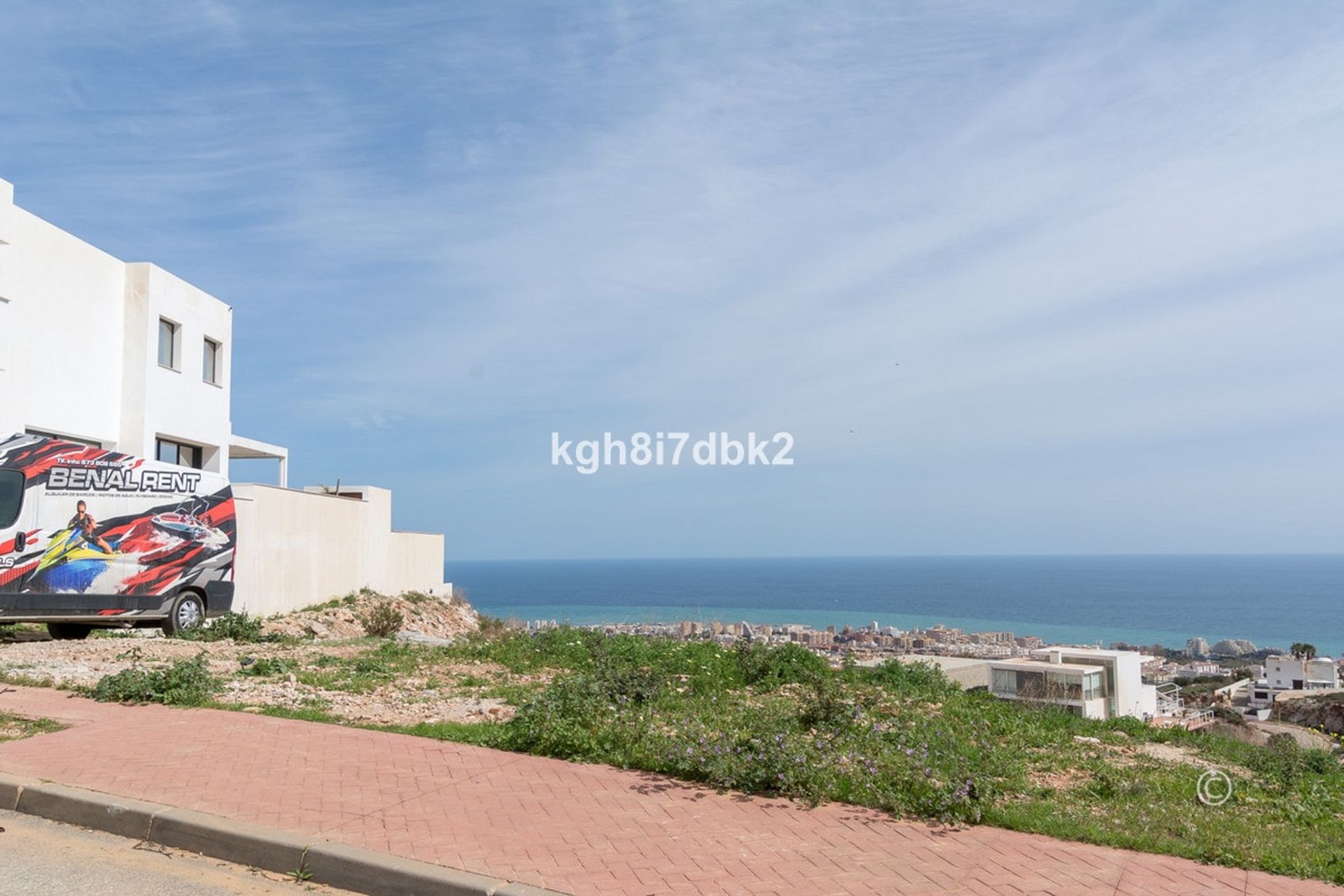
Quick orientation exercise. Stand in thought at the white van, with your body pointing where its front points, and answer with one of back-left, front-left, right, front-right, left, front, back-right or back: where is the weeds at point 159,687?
front-left

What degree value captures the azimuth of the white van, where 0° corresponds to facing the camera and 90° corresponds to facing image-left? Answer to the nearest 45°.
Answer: approximately 45°

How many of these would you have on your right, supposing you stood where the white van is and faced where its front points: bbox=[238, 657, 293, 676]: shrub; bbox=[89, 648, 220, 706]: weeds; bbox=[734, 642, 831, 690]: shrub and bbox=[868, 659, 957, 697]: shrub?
0

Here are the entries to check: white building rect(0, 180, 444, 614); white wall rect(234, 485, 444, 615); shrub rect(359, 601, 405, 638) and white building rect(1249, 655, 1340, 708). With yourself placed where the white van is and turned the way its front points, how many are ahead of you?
0

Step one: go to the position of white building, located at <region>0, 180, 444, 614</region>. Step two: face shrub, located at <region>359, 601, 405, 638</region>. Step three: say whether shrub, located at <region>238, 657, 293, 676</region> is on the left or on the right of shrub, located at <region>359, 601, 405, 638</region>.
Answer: right

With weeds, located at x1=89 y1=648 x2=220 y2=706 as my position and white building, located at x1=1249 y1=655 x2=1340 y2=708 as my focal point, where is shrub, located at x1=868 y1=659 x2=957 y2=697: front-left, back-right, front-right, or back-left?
front-right

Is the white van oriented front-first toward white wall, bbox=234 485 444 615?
no

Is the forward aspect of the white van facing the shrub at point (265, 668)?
no

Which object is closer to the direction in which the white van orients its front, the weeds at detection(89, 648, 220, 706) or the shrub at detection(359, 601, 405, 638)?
the weeds

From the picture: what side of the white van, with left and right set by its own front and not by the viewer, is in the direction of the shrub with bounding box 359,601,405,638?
back

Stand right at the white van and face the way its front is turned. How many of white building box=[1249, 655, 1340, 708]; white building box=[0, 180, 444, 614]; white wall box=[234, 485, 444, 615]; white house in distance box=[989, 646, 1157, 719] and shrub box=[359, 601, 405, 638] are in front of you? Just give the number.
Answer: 0
